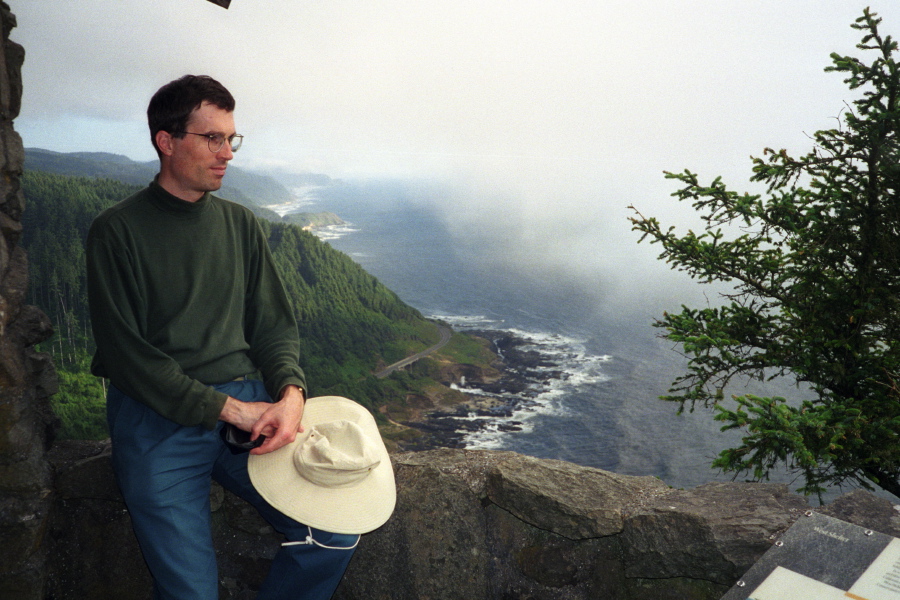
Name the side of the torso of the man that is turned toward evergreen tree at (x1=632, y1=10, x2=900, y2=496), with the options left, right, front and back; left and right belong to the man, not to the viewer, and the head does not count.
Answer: left

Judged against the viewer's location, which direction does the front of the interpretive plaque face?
facing the viewer and to the left of the viewer

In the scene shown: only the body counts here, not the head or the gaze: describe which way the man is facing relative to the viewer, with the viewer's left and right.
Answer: facing the viewer and to the right of the viewer

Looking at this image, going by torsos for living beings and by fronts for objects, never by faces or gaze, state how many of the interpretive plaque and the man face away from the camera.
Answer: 0

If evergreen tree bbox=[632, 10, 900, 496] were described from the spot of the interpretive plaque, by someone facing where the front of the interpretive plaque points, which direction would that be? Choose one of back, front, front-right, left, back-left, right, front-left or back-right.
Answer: back-right

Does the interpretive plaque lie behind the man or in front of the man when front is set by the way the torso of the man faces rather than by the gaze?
in front
